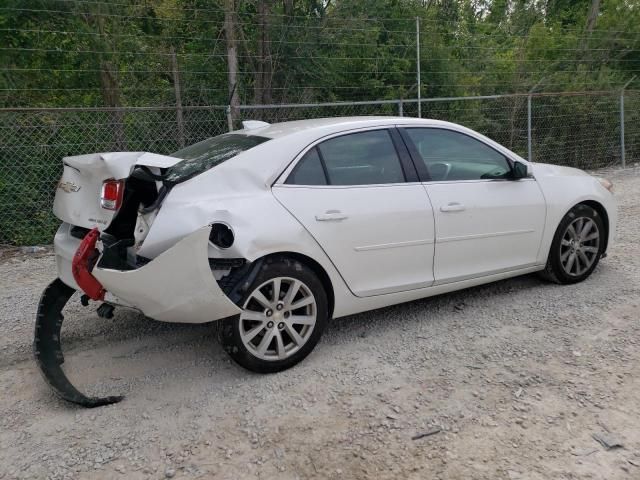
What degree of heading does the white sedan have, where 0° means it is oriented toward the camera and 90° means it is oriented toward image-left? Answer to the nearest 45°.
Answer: approximately 225°

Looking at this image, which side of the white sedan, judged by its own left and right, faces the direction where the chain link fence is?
left
